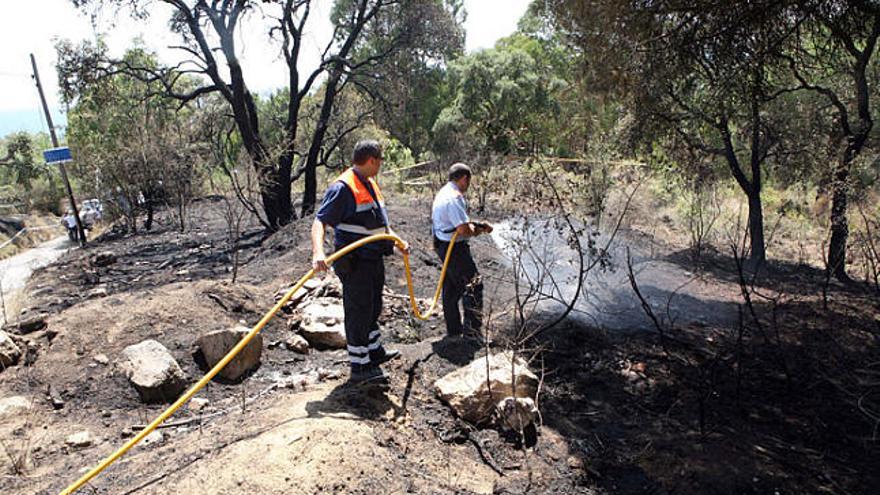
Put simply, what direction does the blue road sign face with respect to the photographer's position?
facing the viewer

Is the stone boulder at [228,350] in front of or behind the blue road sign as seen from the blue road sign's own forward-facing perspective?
in front

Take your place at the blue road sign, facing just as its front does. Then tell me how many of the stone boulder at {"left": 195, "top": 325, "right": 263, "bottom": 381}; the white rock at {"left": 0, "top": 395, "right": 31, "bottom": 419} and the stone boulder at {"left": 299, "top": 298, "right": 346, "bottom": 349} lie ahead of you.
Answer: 3

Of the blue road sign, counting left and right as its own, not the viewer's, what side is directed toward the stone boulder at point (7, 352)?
front

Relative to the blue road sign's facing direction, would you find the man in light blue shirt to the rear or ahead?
ahead

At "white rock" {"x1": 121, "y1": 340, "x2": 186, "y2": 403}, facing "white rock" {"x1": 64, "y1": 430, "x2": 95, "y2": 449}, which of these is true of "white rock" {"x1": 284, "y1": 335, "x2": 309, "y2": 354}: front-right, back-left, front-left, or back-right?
back-left

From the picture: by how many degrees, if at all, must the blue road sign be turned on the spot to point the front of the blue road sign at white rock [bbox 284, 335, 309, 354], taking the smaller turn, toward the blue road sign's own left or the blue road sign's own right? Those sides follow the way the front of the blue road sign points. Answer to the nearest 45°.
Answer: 0° — it already faces it

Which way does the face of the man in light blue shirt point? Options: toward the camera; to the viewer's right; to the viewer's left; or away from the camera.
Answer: to the viewer's right

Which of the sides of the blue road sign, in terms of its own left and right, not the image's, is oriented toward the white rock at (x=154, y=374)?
front

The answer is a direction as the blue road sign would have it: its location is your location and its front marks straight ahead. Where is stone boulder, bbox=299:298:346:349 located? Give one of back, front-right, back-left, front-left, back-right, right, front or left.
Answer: front

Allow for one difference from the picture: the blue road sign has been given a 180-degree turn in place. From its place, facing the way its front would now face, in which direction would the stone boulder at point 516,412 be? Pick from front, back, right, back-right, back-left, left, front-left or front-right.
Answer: back

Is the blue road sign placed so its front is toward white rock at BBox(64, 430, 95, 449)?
yes

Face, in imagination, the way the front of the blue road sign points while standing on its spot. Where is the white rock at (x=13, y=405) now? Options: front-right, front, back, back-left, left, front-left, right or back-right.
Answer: front

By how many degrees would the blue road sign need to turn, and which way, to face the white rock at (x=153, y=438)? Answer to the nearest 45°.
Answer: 0° — it already faces it

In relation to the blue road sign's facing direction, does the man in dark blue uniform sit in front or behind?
in front

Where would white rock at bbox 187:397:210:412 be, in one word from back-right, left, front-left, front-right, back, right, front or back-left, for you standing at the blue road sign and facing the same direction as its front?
front
